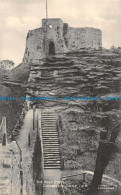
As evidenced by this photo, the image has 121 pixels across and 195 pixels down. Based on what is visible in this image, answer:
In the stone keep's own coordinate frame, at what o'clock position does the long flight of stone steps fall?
The long flight of stone steps is roughly at 12 o'clock from the stone keep.

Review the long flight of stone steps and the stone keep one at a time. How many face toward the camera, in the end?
2

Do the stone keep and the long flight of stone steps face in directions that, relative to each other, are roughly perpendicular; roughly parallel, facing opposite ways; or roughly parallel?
roughly parallel

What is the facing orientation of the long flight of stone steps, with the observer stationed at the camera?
facing the viewer

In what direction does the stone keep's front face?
toward the camera

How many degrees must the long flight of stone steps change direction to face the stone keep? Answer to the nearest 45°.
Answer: approximately 180°
